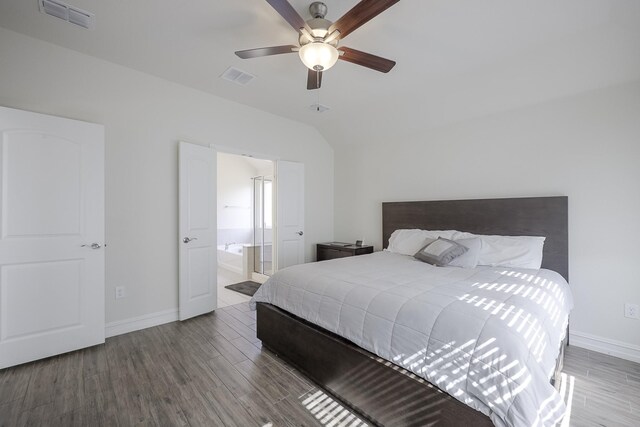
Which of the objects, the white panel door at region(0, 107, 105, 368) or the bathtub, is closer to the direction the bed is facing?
the white panel door

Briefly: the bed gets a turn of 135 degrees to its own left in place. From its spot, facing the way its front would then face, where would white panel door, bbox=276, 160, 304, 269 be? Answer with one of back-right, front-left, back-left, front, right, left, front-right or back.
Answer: back-left

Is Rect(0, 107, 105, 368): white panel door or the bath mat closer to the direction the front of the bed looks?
the white panel door

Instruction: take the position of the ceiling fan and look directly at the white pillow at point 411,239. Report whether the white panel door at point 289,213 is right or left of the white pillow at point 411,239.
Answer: left

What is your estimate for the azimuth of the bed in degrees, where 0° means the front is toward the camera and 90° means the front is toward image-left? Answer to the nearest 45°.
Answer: approximately 45°

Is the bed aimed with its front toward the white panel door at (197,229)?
no

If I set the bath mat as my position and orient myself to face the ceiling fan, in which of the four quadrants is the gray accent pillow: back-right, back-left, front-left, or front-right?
front-left

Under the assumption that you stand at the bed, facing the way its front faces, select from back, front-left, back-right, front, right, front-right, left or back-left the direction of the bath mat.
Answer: right

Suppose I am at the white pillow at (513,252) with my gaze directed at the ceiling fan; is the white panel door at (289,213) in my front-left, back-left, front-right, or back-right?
front-right

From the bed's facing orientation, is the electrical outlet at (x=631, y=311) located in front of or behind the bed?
behind

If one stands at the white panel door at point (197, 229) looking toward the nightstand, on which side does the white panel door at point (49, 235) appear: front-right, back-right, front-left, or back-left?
back-right

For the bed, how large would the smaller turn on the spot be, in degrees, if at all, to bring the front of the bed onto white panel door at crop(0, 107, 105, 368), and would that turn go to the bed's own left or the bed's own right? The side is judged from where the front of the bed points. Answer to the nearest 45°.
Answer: approximately 45° to the bed's own right
